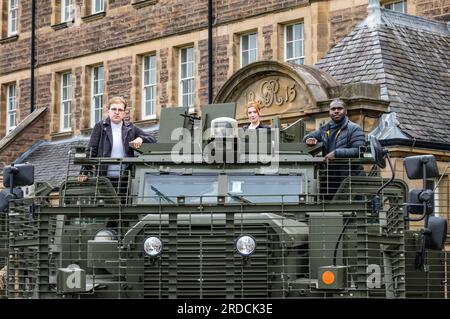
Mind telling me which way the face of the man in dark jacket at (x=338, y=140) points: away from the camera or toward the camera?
toward the camera

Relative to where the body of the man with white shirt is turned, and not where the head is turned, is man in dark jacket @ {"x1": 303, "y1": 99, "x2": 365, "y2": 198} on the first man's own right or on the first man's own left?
on the first man's own left

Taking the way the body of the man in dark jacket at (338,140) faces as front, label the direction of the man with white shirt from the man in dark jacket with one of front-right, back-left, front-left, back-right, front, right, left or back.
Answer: front-right

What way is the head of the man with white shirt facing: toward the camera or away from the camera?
toward the camera

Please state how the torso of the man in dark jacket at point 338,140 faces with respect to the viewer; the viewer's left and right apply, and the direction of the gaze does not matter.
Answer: facing the viewer and to the left of the viewer

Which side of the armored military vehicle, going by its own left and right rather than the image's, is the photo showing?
front

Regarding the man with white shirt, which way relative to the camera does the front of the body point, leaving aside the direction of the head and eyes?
toward the camera
